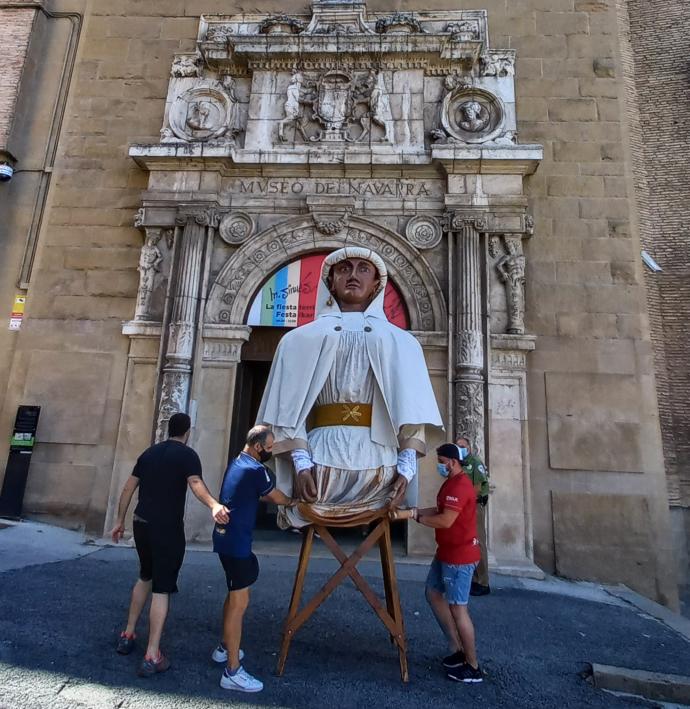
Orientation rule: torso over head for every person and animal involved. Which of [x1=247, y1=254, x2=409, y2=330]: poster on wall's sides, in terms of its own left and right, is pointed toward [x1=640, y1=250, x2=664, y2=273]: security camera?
left

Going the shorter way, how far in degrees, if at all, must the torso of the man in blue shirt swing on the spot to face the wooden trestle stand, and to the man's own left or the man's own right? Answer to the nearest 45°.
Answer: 0° — they already face it

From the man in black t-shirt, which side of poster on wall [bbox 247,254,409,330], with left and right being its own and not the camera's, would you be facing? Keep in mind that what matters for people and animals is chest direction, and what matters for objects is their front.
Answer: front

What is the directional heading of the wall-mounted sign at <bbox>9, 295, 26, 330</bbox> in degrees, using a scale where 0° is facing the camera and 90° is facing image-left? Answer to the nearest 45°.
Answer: approximately 0°

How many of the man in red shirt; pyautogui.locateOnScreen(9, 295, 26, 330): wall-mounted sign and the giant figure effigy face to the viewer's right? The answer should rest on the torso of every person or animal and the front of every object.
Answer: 0

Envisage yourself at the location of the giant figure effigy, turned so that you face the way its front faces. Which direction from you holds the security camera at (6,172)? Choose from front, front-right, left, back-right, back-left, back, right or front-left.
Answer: back-right

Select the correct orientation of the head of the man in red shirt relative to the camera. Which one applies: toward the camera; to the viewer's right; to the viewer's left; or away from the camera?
to the viewer's left

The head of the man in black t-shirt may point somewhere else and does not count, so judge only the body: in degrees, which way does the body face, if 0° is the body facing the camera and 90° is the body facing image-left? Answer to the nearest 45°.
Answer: approximately 225°

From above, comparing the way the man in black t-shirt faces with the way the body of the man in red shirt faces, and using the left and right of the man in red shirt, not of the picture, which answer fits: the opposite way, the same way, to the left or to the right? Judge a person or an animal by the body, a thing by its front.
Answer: to the right

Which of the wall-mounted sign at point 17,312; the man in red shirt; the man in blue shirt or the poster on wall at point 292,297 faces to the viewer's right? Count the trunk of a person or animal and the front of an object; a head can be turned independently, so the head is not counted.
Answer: the man in blue shirt

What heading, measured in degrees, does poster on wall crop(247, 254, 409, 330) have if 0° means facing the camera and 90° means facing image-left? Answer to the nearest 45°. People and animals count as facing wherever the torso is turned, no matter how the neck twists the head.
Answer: approximately 0°

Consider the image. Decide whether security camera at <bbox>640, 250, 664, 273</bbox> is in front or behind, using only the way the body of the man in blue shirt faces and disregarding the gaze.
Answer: in front

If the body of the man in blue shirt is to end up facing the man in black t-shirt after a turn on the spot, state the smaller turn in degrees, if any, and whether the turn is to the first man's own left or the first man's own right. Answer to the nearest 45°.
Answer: approximately 135° to the first man's own left

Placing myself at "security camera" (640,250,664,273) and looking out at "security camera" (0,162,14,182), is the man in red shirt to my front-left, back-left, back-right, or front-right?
front-left

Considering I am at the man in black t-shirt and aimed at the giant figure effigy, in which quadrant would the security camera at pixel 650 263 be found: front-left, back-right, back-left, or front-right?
front-left

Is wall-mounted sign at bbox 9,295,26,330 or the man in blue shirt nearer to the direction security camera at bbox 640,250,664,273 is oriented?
the man in blue shirt

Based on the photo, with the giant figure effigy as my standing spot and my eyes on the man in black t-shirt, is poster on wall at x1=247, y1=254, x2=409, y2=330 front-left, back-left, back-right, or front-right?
front-right

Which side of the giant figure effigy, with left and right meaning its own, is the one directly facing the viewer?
front

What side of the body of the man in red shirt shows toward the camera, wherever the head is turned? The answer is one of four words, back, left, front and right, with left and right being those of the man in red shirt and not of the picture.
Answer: left

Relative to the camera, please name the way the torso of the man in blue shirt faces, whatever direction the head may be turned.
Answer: to the viewer's right
